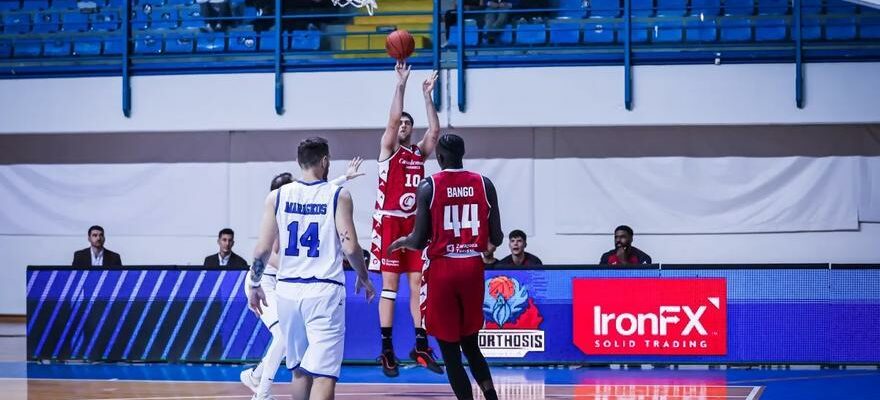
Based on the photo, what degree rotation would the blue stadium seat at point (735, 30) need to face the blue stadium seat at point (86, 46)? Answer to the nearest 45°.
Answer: approximately 90° to its right

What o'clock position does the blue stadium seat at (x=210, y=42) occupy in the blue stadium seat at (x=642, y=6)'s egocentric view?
the blue stadium seat at (x=210, y=42) is roughly at 3 o'clock from the blue stadium seat at (x=642, y=6).

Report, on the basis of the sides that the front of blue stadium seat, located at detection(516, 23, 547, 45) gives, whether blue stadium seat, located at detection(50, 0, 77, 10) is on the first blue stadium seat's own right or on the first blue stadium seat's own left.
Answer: on the first blue stadium seat's own right

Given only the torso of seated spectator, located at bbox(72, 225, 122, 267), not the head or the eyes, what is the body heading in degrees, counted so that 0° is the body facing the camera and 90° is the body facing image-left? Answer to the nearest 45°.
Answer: approximately 0°

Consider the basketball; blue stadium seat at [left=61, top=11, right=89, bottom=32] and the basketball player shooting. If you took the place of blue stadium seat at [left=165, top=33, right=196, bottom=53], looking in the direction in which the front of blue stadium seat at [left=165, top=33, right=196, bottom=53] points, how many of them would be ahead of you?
2
